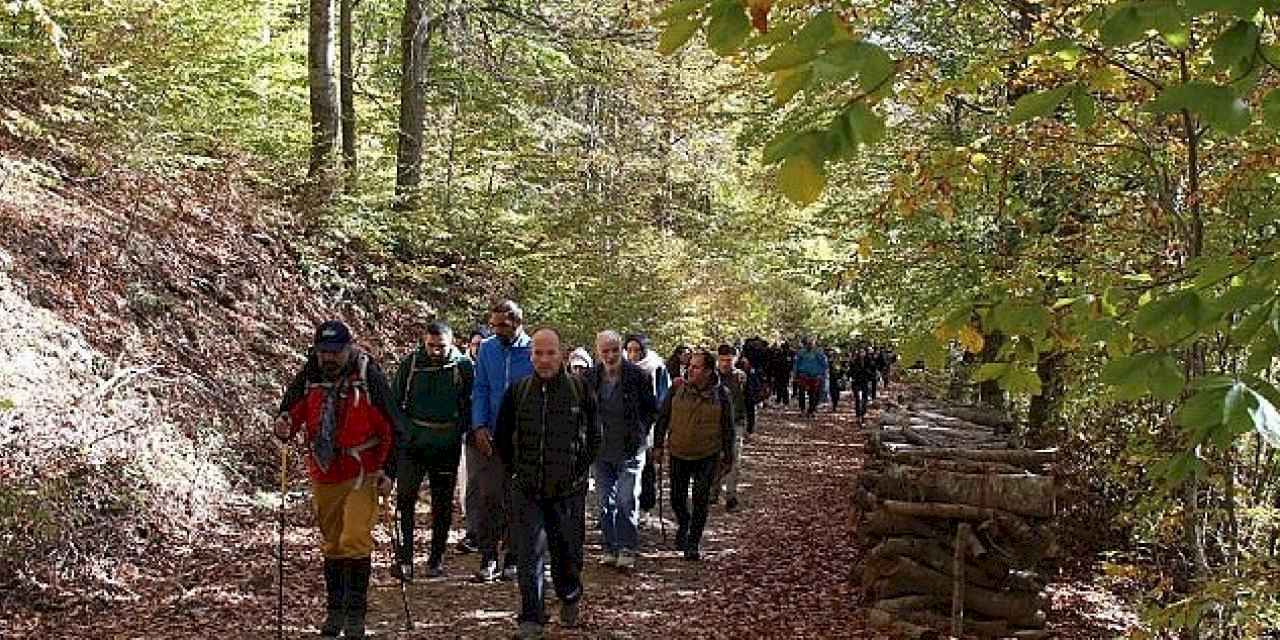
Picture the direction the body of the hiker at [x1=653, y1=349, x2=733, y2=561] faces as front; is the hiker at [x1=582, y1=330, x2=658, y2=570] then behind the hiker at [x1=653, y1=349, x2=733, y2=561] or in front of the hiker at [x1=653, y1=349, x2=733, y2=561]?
in front

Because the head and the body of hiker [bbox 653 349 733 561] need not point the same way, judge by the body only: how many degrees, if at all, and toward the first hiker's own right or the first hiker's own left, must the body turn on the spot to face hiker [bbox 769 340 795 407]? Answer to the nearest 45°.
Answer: approximately 180°

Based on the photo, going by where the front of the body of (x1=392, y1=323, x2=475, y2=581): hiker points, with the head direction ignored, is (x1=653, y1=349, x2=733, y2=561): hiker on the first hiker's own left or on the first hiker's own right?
on the first hiker's own left

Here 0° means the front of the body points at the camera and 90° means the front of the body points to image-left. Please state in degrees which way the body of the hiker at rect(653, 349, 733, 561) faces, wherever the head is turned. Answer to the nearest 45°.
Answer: approximately 0°

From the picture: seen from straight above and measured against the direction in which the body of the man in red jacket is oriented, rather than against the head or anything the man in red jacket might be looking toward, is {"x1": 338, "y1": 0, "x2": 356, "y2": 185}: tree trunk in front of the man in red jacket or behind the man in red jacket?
behind

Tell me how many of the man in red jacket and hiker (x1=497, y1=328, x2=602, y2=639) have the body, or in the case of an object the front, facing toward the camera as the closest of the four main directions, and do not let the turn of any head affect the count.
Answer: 2

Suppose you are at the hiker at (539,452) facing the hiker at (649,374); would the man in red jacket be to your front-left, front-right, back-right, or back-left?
back-left
